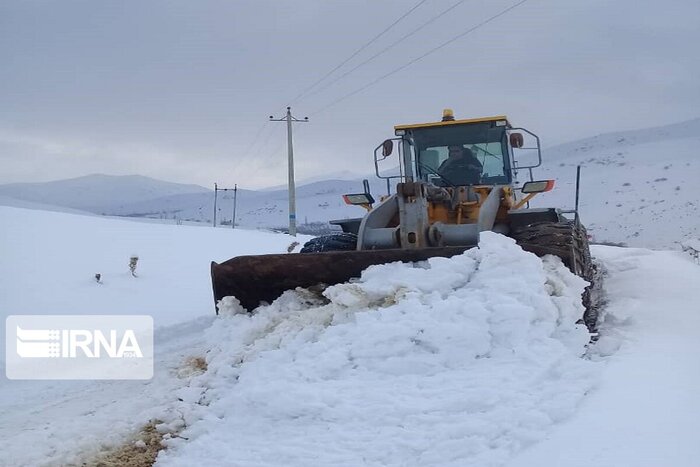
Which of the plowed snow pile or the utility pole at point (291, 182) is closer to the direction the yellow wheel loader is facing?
the plowed snow pile

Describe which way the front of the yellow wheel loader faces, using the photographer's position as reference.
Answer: facing the viewer

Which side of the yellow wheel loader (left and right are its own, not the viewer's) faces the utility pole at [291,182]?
back

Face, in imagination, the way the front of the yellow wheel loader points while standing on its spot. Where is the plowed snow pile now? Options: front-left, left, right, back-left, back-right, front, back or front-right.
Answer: front
